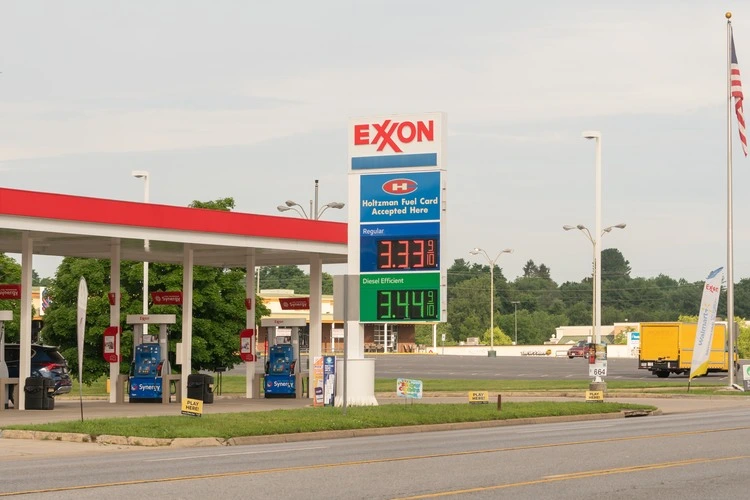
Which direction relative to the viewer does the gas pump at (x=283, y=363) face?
toward the camera

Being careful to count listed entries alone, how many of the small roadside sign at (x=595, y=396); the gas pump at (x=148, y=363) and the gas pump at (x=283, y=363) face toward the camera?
3

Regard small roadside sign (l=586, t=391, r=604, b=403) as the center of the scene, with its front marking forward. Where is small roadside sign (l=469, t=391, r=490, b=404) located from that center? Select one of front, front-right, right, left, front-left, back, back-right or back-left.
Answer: front-right

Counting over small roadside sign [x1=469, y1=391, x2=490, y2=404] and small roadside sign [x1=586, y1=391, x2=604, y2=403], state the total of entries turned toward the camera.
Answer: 2

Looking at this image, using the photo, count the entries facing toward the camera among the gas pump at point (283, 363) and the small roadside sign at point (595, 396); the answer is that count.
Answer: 2

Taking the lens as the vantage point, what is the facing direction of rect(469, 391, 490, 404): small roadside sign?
facing the viewer

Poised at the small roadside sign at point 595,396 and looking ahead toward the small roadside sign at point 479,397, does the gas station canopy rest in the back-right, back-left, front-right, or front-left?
front-right

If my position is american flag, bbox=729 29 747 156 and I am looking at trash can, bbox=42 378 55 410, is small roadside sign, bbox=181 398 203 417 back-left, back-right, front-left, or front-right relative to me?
front-left

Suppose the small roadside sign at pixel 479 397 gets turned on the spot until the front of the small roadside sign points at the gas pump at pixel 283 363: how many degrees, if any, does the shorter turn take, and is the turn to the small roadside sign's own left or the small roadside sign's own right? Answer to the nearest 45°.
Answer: approximately 135° to the small roadside sign's own right

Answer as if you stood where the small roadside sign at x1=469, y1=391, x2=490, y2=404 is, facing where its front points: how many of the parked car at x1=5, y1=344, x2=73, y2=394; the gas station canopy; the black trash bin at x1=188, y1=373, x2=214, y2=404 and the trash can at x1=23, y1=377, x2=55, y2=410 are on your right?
4

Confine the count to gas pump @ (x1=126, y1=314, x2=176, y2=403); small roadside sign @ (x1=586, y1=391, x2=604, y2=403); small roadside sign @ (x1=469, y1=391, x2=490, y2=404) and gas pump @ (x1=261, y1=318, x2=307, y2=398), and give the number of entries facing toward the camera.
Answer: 4

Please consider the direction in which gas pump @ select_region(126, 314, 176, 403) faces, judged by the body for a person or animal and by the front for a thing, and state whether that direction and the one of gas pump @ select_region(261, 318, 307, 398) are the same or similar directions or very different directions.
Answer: same or similar directions

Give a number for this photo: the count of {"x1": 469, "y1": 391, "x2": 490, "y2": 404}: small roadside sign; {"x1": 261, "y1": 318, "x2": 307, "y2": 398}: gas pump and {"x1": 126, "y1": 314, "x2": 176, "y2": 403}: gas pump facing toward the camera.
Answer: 3

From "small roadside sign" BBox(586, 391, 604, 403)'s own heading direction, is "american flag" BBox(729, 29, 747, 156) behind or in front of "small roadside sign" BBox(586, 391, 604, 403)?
behind
